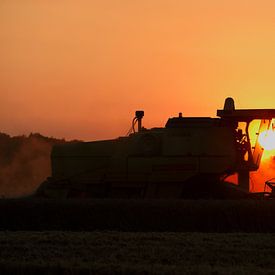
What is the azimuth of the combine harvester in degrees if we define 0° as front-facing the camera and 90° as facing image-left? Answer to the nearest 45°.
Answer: approximately 270°
